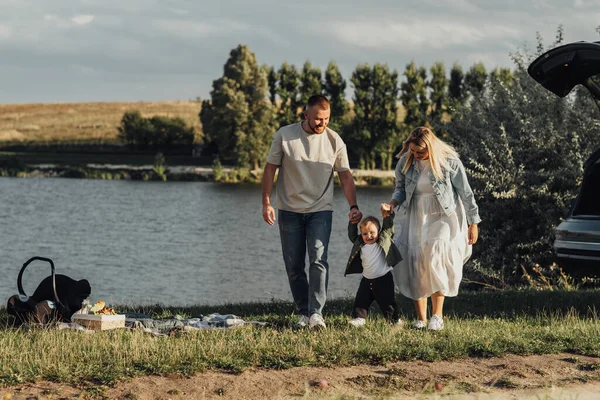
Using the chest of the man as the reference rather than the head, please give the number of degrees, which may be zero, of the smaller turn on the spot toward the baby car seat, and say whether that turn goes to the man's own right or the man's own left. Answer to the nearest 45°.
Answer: approximately 90° to the man's own right

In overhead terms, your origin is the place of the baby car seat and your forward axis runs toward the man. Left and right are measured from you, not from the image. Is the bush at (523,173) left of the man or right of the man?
left

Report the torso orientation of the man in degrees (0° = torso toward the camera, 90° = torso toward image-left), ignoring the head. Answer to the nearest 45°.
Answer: approximately 0°

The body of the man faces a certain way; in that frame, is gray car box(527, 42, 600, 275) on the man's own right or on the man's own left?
on the man's own left

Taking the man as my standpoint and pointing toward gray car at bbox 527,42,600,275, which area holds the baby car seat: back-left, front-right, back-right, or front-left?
back-left

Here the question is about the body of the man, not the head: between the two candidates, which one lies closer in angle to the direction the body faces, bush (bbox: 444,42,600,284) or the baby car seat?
the baby car seat

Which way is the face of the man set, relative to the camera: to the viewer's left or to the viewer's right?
to the viewer's right

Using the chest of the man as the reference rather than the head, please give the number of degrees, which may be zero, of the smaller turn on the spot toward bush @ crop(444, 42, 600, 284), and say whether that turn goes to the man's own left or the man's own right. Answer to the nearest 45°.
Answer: approximately 135° to the man's own left

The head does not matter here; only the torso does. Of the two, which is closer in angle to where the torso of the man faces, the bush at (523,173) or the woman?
the woman

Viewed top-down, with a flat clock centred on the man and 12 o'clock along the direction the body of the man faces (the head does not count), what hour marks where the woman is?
The woman is roughly at 9 o'clock from the man.
